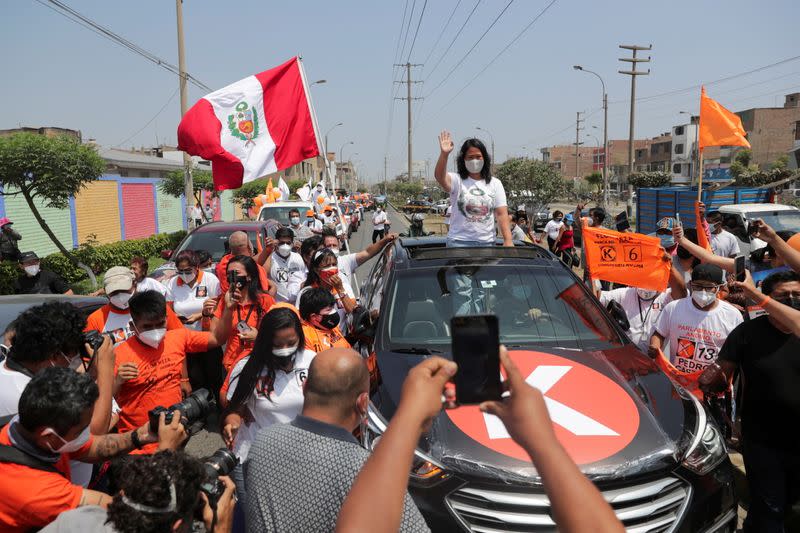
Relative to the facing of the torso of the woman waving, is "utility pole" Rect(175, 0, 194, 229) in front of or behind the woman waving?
behind

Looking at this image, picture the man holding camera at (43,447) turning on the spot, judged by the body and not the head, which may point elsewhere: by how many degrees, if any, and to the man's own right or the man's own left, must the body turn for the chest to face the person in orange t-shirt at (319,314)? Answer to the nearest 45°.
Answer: approximately 45° to the man's own left

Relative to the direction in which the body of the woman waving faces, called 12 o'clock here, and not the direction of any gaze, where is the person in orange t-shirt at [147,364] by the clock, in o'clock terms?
The person in orange t-shirt is roughly at 1 o'clock from the woman waving.

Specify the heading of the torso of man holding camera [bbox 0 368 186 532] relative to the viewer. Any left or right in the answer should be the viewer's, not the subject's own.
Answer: facing to the right of the viewer

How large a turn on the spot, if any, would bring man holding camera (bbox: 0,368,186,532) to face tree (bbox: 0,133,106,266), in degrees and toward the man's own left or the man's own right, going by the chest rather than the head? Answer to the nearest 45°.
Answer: approximately 90° to the man's own left

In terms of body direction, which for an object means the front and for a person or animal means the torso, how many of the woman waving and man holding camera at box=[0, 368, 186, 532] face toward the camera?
1

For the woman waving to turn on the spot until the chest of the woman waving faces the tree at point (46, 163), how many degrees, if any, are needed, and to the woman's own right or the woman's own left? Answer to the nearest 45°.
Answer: approximately 135° to the woman's own right

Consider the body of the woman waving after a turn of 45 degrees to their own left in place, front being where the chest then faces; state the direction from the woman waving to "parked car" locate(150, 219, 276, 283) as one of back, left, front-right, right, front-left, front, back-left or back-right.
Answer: back

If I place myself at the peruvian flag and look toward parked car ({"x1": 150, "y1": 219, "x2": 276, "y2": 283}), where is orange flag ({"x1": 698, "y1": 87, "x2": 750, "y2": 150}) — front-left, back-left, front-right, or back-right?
back-right

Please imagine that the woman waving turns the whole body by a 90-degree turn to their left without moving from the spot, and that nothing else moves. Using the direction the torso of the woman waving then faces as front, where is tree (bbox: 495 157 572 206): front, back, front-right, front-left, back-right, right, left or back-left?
left
